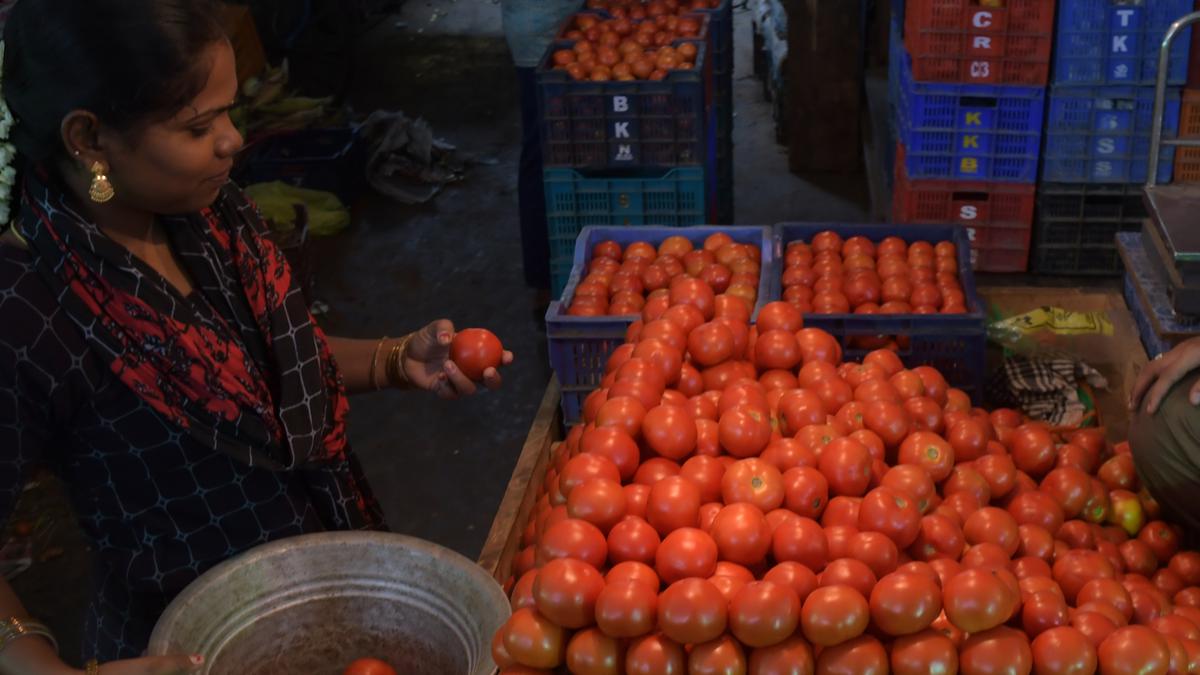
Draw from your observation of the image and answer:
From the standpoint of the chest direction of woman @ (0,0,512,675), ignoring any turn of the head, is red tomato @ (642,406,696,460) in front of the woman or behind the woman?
in front

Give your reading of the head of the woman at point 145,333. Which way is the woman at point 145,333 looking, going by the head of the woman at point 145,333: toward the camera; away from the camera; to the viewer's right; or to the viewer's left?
to the viewer's right

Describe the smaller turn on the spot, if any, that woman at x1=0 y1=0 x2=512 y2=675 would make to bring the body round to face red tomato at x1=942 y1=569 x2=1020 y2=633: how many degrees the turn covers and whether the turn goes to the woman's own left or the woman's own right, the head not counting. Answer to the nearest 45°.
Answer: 0° — they already face it

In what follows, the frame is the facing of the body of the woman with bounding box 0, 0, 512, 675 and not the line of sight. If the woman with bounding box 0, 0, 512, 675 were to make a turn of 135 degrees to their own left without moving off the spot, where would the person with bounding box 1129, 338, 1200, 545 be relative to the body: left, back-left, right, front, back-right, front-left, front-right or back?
right

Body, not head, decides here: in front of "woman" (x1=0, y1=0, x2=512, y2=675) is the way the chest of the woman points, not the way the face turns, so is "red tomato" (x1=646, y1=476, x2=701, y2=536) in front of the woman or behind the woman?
in front

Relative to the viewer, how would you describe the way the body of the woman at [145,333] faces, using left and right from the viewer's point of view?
facing the viewer and to the right of the viewer

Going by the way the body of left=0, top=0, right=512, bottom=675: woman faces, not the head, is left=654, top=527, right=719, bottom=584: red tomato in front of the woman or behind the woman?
in front

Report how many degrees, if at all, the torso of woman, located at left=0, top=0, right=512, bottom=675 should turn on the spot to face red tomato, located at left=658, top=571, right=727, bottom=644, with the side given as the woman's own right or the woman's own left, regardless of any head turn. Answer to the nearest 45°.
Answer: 0° — they already face it

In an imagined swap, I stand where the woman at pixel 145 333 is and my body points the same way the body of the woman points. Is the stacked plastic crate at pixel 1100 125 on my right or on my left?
on my left

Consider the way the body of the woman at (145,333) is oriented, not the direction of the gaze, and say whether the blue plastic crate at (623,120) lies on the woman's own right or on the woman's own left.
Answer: on the woman's own left

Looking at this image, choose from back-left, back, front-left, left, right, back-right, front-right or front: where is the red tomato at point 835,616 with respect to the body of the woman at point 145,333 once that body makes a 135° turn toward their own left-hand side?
back-right

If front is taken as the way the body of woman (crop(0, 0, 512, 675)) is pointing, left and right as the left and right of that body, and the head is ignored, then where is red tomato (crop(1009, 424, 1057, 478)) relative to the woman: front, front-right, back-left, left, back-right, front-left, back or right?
front-left

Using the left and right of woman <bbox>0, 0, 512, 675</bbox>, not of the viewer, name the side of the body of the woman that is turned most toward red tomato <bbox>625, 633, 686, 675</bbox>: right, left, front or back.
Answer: front

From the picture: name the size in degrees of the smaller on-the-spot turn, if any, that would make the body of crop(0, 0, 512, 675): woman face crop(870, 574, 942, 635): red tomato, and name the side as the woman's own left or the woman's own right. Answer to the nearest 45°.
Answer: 0° — they already face it
